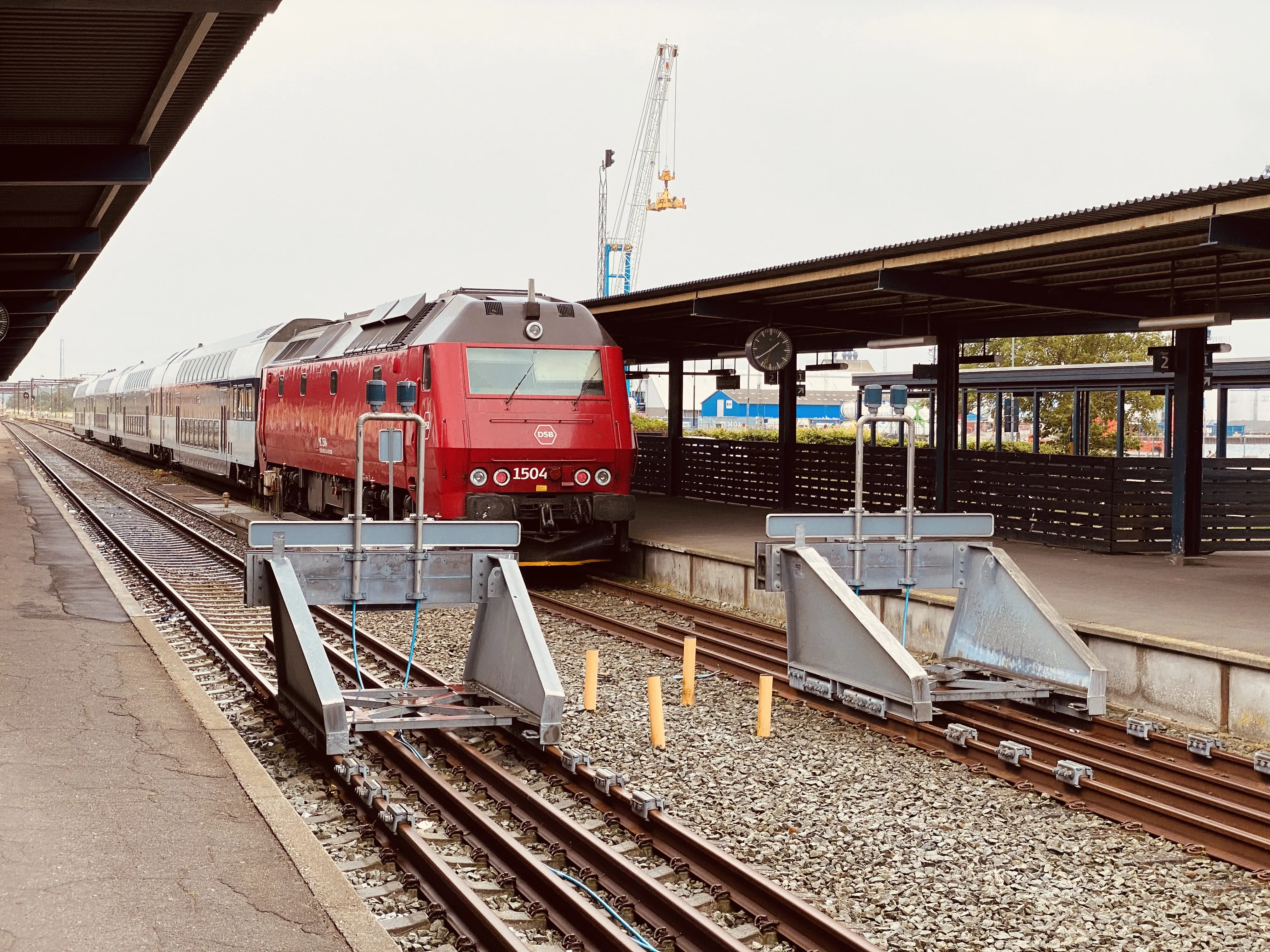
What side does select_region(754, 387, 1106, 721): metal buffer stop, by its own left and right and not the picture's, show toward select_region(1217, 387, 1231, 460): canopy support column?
right

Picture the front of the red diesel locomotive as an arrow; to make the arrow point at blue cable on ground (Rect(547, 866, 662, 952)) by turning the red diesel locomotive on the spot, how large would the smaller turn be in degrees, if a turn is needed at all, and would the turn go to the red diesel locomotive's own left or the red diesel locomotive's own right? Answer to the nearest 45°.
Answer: approximately 45° to the red diesel locomotive's own right

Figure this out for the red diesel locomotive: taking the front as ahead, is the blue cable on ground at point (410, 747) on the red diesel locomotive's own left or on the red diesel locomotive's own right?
on the red diesel locomotive's own right

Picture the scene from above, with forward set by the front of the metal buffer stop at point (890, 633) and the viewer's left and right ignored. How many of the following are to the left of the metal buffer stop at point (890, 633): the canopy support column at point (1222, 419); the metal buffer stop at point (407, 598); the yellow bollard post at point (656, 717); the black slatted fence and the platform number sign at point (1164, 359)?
2

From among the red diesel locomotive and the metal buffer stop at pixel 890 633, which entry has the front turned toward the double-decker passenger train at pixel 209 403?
the metal buffer stop

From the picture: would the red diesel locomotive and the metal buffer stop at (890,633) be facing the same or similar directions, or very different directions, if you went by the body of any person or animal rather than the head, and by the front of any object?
very different directions

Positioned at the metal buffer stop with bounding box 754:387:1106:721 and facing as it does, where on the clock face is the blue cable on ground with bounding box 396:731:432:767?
The blue cable on ground is roughly at 9 o'clock from the metal buffer stop.

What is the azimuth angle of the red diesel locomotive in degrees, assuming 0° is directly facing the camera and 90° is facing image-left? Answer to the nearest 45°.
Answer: approximately 315°

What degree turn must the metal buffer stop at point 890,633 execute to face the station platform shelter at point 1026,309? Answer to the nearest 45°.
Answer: approximately 45° to its right

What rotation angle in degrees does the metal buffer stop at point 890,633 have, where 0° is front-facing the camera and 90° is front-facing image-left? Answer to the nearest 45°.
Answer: approximately 135°
